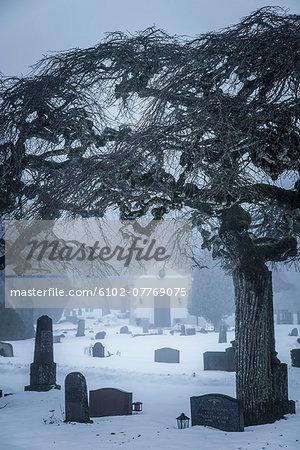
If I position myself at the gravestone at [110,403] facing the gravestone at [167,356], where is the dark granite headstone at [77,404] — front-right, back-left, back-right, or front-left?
back-left

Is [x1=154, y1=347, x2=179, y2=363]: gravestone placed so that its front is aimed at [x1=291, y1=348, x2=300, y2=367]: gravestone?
no

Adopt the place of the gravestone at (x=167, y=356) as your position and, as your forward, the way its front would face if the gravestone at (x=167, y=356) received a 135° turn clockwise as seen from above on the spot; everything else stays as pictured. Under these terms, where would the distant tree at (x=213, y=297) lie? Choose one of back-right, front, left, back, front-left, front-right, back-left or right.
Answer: front-right

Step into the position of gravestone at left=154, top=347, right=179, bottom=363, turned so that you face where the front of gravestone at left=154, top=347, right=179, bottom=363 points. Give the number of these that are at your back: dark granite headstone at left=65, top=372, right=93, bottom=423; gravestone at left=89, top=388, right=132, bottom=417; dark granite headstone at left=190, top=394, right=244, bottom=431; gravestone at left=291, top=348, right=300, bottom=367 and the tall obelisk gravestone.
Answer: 0

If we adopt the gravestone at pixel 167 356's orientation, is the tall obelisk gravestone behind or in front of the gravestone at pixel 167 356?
in front

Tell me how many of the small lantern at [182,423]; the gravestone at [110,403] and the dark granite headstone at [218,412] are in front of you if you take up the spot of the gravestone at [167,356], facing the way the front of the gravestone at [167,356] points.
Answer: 3

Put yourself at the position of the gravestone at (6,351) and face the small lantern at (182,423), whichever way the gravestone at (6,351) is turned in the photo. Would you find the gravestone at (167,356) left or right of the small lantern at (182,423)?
left

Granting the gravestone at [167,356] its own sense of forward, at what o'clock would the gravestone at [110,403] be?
the gravestone at [110,403] is roughly at 12 o'clock from the gravestone at [167,356].

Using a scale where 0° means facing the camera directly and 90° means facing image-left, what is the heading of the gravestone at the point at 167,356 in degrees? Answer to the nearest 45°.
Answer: approximately 0°

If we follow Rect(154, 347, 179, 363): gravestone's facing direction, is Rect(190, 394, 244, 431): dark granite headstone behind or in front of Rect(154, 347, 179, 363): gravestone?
in front

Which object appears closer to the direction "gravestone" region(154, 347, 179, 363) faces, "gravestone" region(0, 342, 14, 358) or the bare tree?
the bare tree

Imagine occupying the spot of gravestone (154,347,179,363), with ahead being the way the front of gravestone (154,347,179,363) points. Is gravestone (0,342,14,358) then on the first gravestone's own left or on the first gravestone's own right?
on the first gravestone's own right

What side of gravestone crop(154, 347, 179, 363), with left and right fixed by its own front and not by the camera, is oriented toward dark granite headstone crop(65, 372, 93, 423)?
front

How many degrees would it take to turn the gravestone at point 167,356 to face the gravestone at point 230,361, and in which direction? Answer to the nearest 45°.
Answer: approximately 45° to its left

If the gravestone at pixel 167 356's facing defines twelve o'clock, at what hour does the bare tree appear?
The bare tree is roughly at 12 o'clock from the gravestone.
